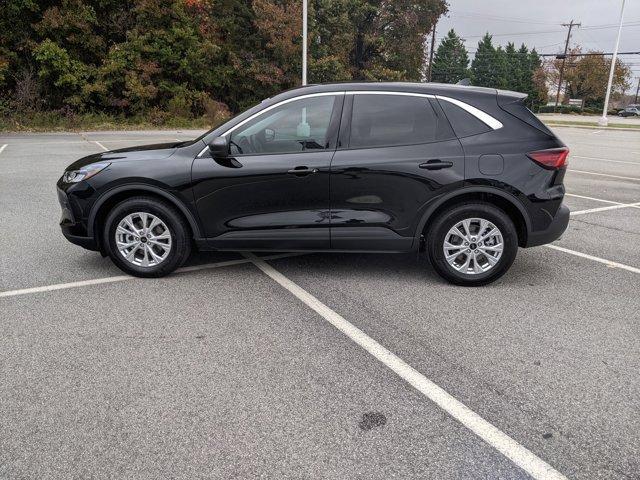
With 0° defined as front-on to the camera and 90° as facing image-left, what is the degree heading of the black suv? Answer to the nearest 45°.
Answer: approximately 90°
